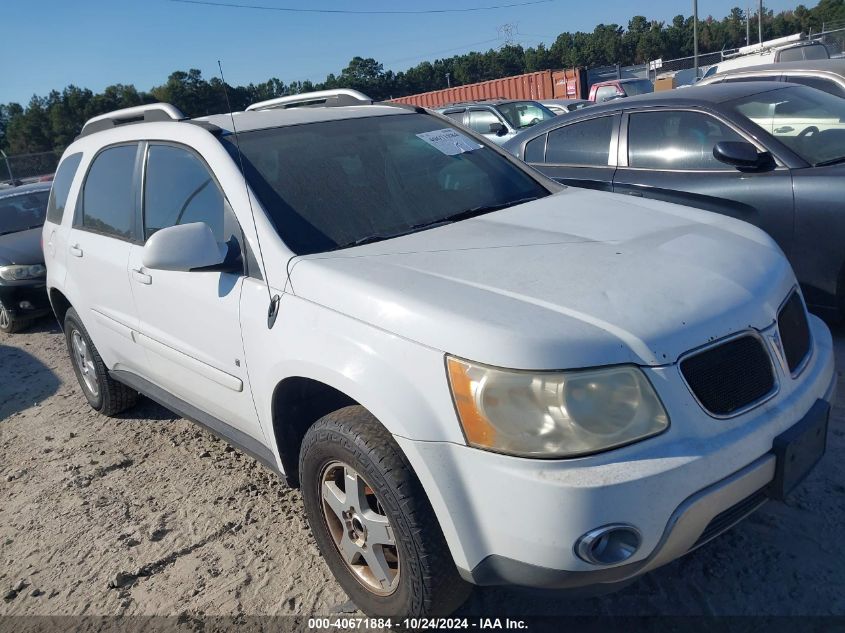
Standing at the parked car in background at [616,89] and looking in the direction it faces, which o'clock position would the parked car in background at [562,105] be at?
the parked car in background at [562,105] is roughly at 2 o'clock from the parked car in background at [616,89].

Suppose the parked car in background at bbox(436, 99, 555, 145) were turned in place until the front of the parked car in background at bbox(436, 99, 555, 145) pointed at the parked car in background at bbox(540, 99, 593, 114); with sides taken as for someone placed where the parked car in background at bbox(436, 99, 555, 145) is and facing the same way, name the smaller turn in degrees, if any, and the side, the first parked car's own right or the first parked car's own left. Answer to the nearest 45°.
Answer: approximately 90° to the first parked car's own left

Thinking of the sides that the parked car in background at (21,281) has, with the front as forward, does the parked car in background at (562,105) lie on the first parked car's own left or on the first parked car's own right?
on the first parked car's own left

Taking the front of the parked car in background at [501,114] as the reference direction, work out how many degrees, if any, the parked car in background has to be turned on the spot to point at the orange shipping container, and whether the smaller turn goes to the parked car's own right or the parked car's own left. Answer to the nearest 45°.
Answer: approximately 135° to the parked car's own left

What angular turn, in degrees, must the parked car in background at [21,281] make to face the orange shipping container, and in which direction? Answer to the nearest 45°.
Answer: approximately 90° to its left

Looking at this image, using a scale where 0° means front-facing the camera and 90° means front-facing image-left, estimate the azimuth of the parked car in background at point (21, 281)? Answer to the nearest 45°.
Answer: approximately 315°
